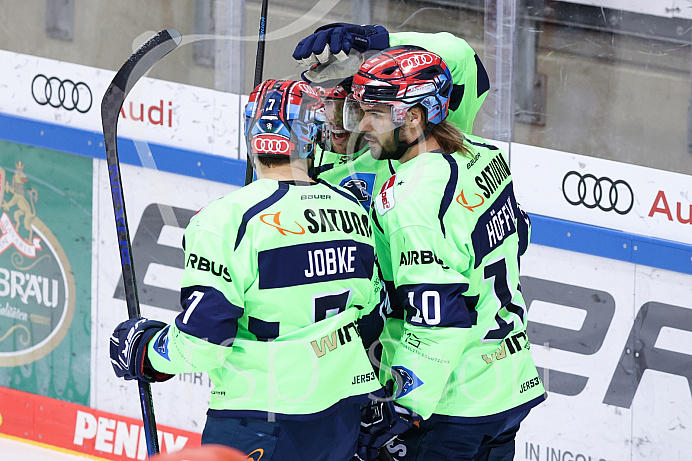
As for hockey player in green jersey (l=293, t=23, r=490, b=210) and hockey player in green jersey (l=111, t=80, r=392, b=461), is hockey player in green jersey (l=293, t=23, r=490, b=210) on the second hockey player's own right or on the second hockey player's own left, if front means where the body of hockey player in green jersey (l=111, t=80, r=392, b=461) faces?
on the second hockey player's own right

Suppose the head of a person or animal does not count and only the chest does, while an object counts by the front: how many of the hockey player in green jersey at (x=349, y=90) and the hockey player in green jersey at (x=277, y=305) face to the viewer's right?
0

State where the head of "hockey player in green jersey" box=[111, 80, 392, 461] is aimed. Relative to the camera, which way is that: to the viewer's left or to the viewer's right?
to the viewer's right

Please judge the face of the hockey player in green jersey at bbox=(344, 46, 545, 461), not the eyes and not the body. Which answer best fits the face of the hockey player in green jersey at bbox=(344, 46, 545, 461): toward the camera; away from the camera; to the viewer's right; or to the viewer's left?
to the viewer's left

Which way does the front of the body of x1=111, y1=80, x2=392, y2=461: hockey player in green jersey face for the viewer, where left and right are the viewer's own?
facing away from the viewer and to the left of the viewer

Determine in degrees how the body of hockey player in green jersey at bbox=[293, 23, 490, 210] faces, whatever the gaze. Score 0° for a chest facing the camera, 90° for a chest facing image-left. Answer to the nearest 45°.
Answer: approximately 45°
